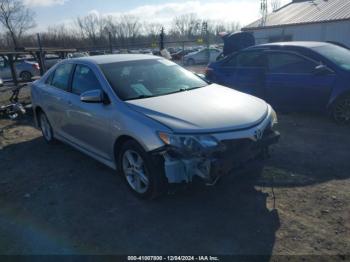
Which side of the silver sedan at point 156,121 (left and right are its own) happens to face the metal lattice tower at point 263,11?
left

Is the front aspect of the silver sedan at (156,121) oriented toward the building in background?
no

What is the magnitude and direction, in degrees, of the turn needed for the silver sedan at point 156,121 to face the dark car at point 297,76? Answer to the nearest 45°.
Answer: approximately 90° to its left

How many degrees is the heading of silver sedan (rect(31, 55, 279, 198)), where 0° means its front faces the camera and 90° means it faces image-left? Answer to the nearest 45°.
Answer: approximately 315°

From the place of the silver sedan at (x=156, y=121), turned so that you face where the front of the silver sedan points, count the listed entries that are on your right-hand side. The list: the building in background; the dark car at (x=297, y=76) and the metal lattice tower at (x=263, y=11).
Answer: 0

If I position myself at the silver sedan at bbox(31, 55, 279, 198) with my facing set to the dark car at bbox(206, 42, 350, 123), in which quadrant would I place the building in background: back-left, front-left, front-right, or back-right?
front-left
